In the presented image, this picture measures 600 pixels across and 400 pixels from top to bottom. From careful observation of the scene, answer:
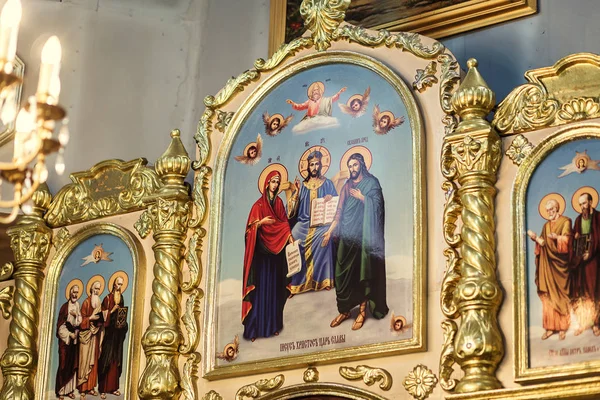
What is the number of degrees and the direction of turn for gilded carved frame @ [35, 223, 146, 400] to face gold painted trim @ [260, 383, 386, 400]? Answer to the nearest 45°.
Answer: approximately 45° to its left

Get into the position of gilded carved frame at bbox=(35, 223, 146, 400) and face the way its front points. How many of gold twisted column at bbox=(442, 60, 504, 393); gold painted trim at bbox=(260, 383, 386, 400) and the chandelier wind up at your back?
0

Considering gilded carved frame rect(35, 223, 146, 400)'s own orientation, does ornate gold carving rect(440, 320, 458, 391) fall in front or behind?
in front

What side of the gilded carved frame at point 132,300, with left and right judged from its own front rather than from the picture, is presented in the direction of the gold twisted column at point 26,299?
right

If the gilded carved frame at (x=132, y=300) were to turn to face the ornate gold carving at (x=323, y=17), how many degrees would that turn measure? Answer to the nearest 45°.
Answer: approximately 45° to its left

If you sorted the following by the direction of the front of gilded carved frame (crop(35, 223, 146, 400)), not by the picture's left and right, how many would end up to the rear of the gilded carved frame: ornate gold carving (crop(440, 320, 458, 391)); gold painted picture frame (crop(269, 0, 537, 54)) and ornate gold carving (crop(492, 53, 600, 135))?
0

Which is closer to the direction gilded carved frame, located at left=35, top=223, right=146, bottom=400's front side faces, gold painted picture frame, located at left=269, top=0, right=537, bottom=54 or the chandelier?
the chandelier

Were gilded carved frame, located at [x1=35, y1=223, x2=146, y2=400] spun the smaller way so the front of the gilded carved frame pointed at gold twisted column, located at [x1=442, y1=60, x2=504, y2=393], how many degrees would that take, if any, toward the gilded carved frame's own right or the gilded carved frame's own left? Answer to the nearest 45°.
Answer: approximately 45° to the gilded carved frame's own left

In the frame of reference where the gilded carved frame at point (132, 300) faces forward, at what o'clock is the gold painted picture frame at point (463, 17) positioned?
The gold painted picture frame is roughly at 8 o'clock from the gilded carved frame.

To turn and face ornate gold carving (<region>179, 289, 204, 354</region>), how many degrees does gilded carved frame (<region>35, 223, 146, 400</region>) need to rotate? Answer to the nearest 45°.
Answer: approximately 45° to its left

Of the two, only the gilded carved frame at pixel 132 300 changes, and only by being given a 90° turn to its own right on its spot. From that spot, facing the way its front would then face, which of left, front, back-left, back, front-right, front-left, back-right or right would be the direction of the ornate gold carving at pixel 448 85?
back-left

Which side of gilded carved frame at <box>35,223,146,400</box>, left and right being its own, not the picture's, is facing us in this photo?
front
